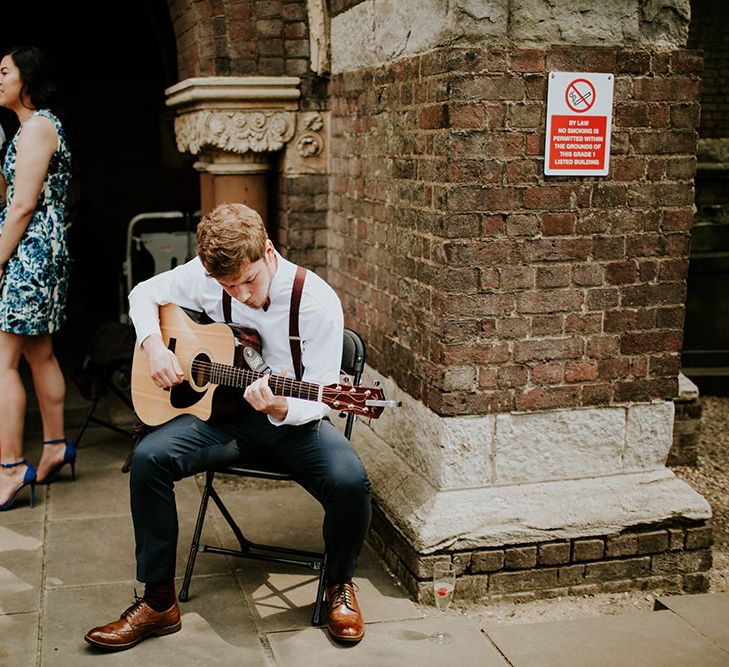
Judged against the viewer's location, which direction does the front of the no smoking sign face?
facing the viewer

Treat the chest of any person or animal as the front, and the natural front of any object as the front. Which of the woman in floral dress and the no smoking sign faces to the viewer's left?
the woman in floral dress

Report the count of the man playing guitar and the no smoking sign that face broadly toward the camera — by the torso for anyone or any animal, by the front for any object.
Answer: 2

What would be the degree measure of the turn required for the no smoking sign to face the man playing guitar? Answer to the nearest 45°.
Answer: approximately 45° to its right

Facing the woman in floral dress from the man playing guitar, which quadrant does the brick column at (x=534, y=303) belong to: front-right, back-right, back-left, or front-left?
back-right

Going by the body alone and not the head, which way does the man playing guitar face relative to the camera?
toward the camera

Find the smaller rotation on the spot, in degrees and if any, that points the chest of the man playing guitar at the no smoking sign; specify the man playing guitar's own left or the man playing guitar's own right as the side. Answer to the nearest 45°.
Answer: approximately 90° to the man playing guitar's own left

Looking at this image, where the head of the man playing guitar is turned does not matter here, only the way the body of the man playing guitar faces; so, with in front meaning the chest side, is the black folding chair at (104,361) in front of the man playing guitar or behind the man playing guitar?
behind

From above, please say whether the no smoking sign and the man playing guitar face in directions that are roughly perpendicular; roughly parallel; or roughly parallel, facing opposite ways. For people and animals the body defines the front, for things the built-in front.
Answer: roughly parallel

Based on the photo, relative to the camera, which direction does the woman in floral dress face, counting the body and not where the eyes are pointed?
to the viewer's left
